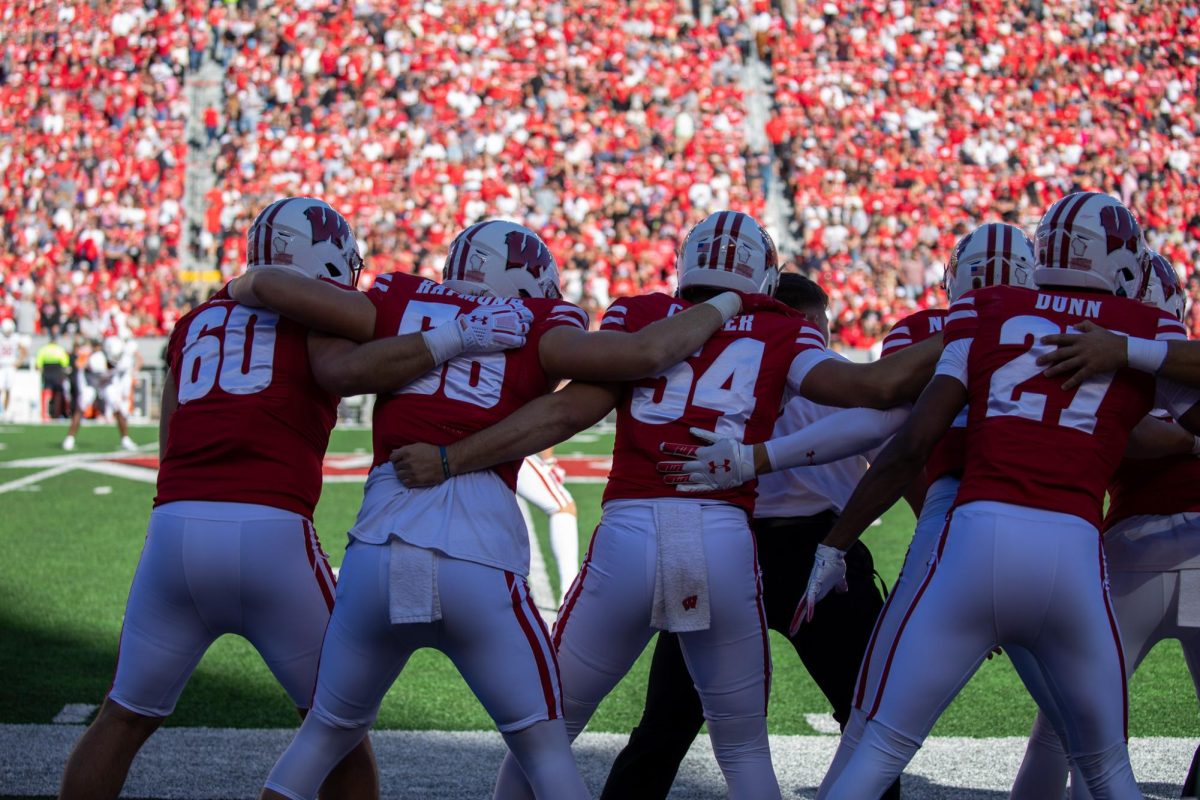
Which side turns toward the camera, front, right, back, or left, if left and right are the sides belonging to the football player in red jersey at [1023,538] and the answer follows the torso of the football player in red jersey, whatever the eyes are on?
back

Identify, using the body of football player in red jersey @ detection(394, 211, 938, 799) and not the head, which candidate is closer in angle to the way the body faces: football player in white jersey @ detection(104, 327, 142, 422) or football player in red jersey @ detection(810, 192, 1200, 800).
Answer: the football player in white jersey

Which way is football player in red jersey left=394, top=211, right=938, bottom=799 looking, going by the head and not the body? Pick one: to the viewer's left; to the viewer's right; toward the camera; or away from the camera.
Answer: away from the camera

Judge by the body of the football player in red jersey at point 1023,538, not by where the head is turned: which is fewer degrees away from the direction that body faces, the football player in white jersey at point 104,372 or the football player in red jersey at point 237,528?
the football player in white jersey

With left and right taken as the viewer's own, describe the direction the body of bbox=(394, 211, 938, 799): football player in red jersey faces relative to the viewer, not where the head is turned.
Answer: facing away from the viewer

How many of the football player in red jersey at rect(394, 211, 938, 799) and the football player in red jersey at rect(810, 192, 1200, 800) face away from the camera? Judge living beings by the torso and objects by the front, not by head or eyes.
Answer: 2

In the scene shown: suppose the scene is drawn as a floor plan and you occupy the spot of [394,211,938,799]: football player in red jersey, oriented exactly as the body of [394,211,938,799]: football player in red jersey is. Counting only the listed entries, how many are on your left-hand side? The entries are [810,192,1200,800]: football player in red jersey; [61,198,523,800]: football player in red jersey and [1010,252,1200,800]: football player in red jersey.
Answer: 1
